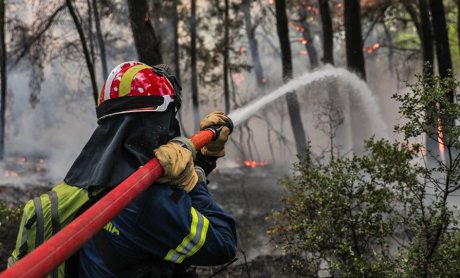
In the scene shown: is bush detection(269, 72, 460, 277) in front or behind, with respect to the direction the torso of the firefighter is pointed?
in front

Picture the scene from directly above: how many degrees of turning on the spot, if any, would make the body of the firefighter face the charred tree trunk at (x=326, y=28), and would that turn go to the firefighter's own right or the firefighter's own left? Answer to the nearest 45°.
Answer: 0° — they already face it

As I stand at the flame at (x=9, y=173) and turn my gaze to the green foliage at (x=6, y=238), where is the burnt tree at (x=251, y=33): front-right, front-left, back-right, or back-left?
back-left

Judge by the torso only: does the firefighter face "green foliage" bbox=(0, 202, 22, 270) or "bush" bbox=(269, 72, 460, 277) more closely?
the bush

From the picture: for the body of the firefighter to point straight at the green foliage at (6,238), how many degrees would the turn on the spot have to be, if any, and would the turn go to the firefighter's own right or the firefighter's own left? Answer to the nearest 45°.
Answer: approximately 90° to the firefighter's own left

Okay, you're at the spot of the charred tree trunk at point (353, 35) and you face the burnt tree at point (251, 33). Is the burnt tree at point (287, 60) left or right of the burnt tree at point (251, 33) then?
left

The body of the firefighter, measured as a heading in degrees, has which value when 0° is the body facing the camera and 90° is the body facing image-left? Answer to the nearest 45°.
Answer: approximately 225°

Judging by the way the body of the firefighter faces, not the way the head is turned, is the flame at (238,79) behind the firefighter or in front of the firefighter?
in front

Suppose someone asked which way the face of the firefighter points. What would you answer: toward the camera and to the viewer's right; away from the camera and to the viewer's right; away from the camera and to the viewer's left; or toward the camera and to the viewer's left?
away from the camera and to the viewer's right

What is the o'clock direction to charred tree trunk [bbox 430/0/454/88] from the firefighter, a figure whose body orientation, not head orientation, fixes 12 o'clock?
The charred tree trunk is roughly at 12 o'clock from the firefighter.
